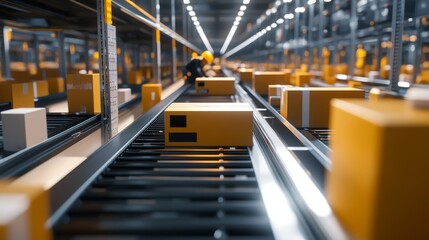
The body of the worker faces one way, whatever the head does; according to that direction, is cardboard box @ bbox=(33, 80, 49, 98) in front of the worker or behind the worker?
behind

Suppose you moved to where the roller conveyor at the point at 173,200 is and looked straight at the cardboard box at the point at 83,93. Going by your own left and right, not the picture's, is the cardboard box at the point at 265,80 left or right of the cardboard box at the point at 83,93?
right

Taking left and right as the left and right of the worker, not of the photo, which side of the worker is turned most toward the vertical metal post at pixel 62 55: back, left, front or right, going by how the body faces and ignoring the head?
back

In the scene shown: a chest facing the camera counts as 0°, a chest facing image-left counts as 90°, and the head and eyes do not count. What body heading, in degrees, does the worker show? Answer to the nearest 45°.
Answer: approximately 270°

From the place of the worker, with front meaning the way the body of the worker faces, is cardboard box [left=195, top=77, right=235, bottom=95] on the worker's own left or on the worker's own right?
on the worker's own right

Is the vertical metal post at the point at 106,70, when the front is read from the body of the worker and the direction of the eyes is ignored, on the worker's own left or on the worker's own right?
on the worker's own right

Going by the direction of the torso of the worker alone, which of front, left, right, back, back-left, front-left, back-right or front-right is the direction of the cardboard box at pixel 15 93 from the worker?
back-right

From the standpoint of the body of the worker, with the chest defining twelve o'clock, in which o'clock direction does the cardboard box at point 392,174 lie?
The cardboard box is roughly at 3 o'clock from the worker.
